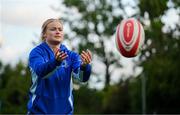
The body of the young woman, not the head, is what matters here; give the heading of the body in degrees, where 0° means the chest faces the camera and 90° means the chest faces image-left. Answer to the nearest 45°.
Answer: approximately 315°

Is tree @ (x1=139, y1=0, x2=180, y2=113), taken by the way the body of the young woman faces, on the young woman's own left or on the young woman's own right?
on the young woman's own left
